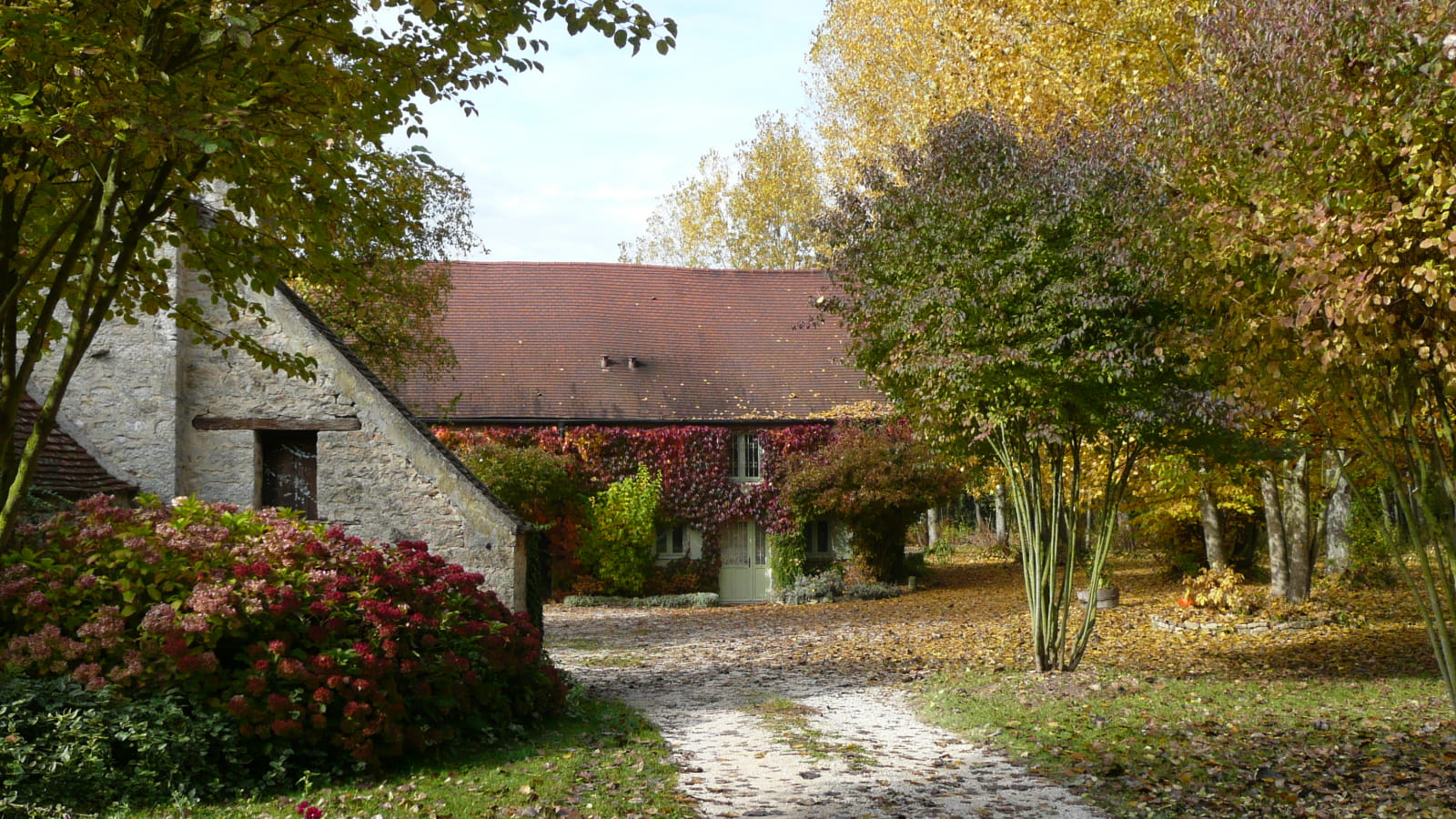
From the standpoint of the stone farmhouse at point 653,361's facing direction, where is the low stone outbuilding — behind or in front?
in front

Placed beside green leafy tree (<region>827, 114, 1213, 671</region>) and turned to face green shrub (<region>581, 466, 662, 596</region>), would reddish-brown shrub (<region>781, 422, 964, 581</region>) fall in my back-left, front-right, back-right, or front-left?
front-right

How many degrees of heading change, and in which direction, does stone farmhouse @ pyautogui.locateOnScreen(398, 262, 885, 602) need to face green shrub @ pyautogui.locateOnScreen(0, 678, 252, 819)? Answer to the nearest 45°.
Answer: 0° — it already faces it

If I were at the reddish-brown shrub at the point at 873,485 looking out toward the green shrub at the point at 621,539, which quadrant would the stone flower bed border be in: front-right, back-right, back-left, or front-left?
back-left

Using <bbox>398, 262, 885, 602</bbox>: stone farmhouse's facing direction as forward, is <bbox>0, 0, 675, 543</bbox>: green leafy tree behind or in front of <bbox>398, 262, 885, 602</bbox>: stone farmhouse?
in front

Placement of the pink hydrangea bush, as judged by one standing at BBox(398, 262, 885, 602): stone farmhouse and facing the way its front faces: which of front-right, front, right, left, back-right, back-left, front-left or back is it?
front

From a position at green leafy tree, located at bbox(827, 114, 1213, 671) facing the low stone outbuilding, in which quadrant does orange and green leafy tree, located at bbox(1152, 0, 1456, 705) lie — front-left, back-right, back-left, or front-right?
back-left

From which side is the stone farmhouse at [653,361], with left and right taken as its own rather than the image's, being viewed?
front

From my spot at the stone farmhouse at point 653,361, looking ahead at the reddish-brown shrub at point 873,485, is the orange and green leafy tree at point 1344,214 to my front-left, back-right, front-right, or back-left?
front-right

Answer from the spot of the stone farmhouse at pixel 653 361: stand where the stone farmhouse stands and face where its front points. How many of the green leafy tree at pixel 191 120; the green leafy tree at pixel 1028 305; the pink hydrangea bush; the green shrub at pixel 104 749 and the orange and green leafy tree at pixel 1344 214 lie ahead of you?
5

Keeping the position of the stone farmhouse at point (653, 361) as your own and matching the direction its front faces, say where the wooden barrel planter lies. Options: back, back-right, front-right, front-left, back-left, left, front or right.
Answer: front-left

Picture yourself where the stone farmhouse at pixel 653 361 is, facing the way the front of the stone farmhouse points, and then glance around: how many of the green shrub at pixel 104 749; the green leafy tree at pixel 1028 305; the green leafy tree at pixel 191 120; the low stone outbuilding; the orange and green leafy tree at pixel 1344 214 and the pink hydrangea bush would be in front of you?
6
